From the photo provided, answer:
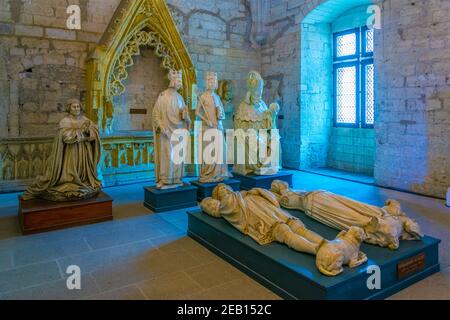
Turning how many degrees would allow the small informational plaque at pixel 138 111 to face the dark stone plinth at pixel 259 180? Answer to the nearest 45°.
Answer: approximately 45° to its left

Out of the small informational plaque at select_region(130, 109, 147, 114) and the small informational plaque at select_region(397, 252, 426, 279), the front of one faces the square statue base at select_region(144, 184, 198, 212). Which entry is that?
the small informational plaque at select_region(130, 109, 147, 114)

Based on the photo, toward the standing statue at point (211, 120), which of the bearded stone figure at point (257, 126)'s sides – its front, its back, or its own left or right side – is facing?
right

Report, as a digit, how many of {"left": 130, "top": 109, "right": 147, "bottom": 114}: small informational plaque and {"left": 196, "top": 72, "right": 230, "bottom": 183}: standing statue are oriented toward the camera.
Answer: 2

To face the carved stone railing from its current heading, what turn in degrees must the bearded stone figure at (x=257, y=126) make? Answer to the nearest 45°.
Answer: approximately 135° to its right

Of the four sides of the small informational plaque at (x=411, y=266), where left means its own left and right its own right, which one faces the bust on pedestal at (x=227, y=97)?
back

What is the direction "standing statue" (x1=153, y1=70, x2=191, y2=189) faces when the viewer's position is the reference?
facing the viewer and to the right of the viewer

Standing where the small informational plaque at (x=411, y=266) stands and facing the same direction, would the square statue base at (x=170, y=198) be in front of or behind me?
behind

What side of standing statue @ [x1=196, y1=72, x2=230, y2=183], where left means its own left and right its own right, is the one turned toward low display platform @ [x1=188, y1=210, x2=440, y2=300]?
front

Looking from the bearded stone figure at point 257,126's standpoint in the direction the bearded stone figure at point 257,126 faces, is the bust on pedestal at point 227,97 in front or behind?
behind
